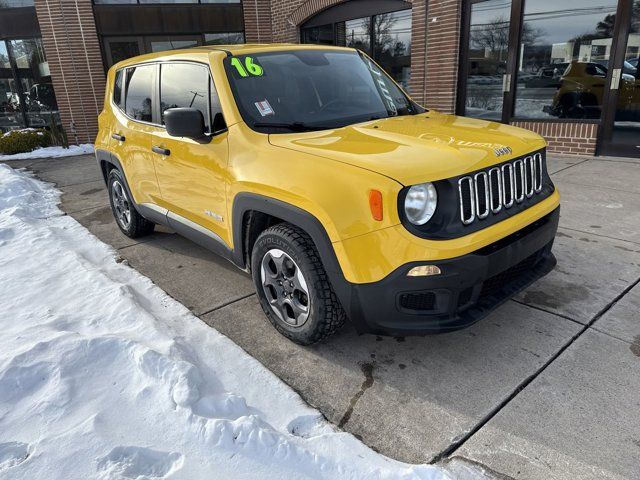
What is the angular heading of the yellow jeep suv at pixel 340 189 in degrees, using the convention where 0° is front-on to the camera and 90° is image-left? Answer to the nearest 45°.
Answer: approximately 315°

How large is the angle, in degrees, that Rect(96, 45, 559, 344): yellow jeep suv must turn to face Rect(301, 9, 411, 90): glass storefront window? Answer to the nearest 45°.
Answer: approximately 135° to its left

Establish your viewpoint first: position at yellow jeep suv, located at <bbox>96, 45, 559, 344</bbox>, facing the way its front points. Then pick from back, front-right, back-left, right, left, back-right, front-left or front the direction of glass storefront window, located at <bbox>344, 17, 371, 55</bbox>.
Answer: back-left

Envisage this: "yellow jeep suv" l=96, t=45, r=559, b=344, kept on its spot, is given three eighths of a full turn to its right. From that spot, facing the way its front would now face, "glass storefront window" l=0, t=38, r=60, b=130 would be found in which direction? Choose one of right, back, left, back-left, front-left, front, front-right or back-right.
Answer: front-right

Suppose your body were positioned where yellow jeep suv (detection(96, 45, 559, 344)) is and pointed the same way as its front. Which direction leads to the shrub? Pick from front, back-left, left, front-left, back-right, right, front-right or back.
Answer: back

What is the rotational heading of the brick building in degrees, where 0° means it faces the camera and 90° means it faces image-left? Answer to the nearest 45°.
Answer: approximately 0°

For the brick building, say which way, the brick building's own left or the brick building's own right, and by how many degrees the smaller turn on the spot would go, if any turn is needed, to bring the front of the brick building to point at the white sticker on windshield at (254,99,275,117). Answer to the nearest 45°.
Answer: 0° — it already faces it
